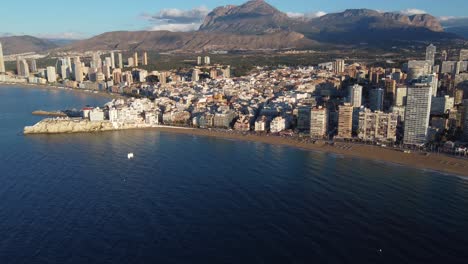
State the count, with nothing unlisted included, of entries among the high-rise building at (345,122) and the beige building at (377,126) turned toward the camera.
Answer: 2

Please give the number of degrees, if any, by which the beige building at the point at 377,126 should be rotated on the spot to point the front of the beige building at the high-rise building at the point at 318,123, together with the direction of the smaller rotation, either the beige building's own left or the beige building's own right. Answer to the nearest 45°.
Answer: approximately 90° to the beige building's own right

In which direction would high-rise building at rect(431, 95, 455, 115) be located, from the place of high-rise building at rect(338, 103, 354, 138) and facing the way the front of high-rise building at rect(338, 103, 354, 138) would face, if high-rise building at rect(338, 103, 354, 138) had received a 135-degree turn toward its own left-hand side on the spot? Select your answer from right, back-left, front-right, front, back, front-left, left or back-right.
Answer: front

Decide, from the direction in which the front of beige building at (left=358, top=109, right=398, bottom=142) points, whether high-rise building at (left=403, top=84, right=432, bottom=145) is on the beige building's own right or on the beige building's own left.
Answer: on the beige building's own left

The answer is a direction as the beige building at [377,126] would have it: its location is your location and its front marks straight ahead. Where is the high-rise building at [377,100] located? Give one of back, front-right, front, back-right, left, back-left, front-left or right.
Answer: back

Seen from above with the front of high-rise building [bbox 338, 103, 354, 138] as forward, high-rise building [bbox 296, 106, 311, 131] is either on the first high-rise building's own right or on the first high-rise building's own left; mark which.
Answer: on the first high-rise building's own right

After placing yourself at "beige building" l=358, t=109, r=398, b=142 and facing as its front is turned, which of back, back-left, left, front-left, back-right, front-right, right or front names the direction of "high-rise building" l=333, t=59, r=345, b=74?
back

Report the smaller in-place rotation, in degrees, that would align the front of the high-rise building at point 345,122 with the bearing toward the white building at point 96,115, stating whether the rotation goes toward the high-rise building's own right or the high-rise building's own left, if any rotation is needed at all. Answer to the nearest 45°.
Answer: approximately 90° to the high-rise building's own right

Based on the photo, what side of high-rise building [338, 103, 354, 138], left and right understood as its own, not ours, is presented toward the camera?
front

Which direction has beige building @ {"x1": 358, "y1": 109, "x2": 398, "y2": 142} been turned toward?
toward the camera

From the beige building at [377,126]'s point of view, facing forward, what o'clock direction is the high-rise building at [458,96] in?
The high-rise building is roughly at 7 o'clock from the beige building.

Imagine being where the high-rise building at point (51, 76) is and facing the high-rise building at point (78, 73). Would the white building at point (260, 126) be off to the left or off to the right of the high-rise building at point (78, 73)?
right

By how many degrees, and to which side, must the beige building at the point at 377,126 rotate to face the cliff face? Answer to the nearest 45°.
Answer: approximately 90° to its right

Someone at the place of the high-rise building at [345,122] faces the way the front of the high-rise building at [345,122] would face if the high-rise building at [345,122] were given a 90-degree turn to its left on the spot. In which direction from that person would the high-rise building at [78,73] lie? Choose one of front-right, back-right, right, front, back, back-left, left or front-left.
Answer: back-left

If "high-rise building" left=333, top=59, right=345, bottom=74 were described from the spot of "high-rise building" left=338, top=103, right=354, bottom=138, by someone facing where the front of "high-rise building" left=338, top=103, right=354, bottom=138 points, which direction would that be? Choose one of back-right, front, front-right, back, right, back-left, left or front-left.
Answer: back
